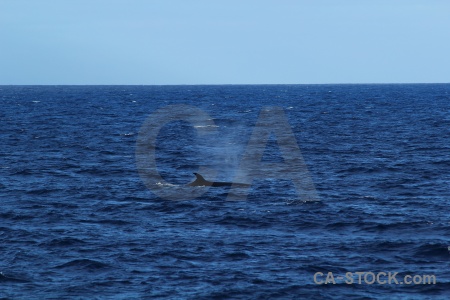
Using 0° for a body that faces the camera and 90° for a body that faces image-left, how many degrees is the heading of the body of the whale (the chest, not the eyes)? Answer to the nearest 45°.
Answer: approximately 270°
